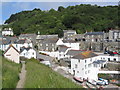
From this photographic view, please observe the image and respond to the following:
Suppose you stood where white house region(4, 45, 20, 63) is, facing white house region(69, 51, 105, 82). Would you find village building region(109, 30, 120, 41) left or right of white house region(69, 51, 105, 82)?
left

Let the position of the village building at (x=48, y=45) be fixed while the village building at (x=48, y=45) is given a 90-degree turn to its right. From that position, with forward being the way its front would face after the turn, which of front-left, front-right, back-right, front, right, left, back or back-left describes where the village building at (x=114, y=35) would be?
back

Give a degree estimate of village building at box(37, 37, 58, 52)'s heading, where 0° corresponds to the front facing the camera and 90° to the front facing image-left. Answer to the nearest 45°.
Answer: approximately 0°

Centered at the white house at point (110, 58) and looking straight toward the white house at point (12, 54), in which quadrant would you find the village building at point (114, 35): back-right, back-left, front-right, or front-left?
back-right

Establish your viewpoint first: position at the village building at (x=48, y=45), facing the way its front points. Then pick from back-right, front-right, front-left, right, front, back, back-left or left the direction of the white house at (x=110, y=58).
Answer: front-left

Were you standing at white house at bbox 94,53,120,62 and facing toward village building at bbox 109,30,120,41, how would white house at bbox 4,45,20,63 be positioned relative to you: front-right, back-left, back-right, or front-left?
back-left

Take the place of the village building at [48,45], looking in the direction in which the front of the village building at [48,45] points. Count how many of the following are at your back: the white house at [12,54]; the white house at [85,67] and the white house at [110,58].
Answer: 0

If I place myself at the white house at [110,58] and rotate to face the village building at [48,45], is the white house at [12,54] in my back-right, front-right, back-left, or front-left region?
front-left

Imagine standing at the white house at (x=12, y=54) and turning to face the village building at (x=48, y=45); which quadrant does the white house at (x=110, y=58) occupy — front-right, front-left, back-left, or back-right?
front-right
